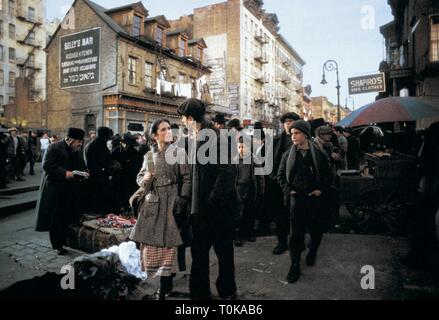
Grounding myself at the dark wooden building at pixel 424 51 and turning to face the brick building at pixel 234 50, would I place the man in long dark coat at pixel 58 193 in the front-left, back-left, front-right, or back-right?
back-left

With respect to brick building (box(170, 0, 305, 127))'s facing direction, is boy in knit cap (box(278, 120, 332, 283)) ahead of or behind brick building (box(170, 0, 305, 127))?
ahead

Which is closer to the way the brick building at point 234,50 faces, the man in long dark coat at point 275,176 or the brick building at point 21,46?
the man in long dark coat

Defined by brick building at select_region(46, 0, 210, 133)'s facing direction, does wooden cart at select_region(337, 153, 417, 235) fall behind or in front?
in front

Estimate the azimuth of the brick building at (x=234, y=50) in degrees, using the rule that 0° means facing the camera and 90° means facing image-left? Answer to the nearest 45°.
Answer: approximately 315°

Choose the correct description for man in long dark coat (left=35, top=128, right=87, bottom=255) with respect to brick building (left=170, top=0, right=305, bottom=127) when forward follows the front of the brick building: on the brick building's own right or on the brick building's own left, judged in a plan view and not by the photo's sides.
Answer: on the brick building's own right

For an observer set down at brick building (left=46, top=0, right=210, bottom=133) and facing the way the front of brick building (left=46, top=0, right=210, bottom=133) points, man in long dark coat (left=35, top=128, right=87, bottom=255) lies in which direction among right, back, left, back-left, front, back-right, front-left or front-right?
front-right
